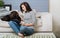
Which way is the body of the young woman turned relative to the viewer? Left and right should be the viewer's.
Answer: facing the viewer and to the left of the viewer
